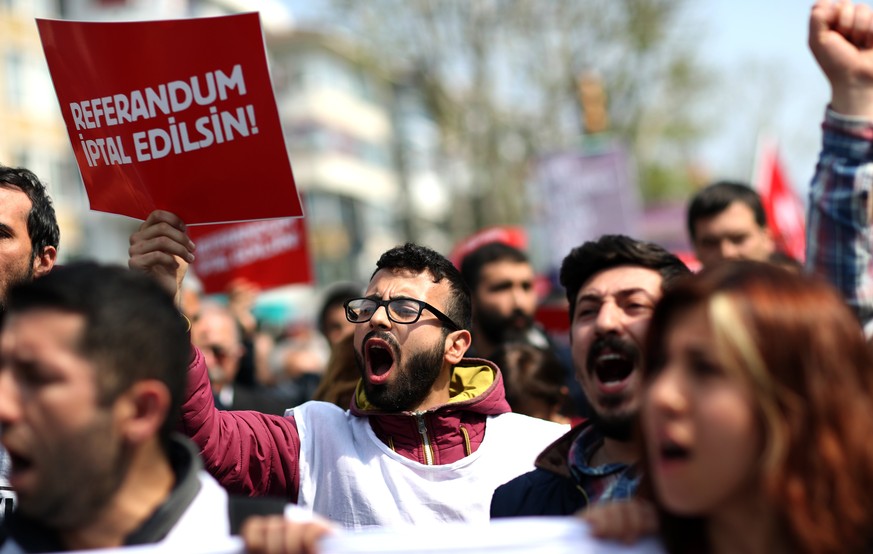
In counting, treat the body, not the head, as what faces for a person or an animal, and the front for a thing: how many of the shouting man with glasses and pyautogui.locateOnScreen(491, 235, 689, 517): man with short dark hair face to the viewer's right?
0

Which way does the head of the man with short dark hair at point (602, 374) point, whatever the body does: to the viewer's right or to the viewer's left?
to the viewer's left

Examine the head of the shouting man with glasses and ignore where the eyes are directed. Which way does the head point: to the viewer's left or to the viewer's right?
to the viewer's left

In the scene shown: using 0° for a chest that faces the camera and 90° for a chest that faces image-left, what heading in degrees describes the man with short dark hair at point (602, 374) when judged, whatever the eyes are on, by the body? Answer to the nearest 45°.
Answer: approximately 0°

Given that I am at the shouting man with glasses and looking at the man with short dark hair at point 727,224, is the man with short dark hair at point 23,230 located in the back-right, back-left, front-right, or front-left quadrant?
back-left

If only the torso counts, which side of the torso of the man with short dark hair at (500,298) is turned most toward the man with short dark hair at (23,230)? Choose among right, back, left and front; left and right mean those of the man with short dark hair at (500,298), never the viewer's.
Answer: right

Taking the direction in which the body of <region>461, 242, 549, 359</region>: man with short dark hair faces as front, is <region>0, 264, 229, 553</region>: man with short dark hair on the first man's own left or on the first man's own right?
on the first man's own right

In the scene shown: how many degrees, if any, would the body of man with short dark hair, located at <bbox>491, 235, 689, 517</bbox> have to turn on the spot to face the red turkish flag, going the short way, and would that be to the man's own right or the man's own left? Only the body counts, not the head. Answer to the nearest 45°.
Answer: approximately 180°

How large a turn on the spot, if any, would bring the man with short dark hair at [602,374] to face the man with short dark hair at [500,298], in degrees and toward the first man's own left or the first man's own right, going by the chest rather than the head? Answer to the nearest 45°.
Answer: approximately 180°

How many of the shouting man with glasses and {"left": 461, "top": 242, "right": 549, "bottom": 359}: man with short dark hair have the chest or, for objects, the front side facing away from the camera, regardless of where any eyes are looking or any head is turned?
0

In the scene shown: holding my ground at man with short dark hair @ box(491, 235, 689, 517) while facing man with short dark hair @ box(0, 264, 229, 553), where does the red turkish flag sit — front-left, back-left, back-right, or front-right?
back-right

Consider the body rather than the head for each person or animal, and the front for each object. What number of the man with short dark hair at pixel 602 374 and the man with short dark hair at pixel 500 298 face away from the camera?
0

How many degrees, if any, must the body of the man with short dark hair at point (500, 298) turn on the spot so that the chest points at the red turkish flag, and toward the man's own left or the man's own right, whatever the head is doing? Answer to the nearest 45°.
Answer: approximately 90° to the man's own left
